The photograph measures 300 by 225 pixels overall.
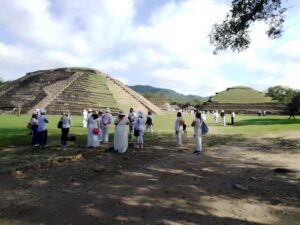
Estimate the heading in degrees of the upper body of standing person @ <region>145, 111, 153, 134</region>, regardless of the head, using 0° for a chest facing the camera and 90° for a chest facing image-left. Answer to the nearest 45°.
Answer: approximately 180°

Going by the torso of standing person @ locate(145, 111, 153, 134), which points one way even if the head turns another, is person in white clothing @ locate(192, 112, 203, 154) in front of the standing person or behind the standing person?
behind

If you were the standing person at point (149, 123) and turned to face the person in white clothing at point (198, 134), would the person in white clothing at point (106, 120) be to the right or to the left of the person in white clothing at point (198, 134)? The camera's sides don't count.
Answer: right

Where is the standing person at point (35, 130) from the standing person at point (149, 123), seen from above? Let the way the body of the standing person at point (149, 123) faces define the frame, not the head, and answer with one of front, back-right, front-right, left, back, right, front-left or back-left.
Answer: back-left

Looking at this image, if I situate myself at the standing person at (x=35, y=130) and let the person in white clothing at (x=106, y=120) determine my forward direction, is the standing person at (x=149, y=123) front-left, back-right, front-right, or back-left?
front-left

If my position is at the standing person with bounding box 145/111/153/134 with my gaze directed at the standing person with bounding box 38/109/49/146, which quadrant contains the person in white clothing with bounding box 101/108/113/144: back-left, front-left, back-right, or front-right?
front-left

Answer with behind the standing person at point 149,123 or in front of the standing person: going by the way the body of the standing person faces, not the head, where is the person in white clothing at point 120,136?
behind

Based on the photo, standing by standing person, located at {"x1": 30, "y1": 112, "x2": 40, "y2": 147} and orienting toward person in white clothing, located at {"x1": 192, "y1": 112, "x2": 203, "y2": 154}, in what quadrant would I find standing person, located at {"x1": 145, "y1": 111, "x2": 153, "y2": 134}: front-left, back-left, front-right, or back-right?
front-left
